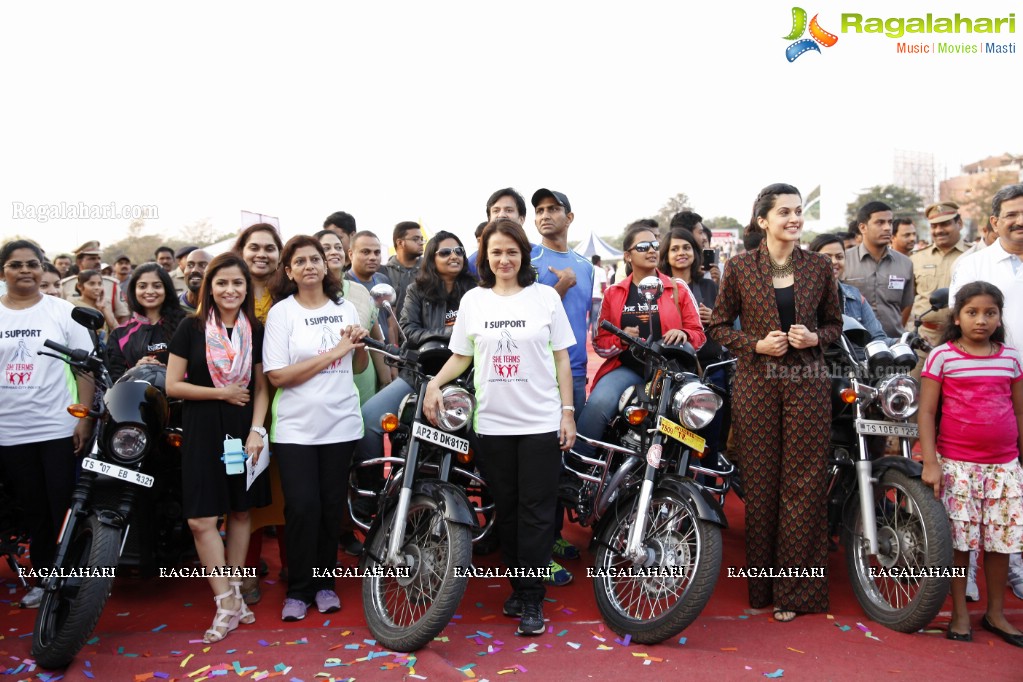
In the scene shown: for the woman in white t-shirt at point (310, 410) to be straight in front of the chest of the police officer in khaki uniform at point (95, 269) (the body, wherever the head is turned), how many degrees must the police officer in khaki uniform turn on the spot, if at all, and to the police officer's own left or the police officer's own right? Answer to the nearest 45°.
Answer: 0° — they already face them

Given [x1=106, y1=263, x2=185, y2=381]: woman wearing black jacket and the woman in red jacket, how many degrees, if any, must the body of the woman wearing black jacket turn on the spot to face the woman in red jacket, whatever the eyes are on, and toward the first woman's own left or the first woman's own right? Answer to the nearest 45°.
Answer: approximately 45° to the first woman's own left

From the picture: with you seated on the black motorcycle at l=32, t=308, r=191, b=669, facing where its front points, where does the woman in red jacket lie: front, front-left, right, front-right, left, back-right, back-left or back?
back-left

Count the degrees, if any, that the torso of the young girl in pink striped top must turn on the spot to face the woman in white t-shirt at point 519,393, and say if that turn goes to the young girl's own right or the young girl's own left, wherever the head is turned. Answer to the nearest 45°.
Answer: approximately 45° to the young girl's own right

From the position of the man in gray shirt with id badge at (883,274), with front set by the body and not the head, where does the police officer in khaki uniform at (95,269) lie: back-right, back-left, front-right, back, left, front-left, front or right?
right

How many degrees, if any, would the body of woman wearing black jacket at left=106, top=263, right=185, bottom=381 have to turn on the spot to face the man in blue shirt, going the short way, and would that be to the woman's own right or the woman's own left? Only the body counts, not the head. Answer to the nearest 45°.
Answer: approximately 90° to the woman's own left

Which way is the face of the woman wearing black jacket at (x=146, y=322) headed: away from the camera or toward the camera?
toward the camera

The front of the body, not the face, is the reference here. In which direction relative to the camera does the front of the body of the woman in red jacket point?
toward the camera

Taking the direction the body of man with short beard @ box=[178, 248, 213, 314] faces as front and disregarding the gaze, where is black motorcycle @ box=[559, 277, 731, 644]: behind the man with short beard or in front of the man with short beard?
in front

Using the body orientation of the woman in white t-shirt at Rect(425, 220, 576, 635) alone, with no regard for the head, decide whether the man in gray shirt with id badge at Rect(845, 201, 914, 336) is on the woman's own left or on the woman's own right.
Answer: on the woman's own left

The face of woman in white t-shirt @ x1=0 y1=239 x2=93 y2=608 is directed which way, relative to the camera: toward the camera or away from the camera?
toward the camera

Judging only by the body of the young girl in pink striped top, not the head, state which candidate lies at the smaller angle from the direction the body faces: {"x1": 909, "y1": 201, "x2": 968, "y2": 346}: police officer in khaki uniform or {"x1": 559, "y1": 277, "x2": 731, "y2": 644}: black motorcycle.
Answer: the black motorcycle

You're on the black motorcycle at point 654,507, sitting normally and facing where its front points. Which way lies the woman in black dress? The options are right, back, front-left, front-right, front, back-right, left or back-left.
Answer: back-right

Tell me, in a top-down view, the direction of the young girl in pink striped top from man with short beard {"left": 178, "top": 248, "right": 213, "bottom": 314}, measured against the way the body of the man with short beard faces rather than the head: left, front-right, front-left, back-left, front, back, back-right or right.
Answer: front-left

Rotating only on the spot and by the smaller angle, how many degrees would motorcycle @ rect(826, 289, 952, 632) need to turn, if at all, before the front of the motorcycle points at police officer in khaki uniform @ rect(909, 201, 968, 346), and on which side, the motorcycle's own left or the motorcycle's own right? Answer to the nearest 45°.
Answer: approximately 135° to the motorcycle's own left

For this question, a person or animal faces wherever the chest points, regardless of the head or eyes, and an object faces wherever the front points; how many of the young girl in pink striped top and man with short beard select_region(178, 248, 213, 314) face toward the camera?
2

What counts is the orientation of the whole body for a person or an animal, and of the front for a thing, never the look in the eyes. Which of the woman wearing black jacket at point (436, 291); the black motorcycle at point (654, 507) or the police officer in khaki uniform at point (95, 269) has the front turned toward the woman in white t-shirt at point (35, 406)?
the police officer in khaki uniform
